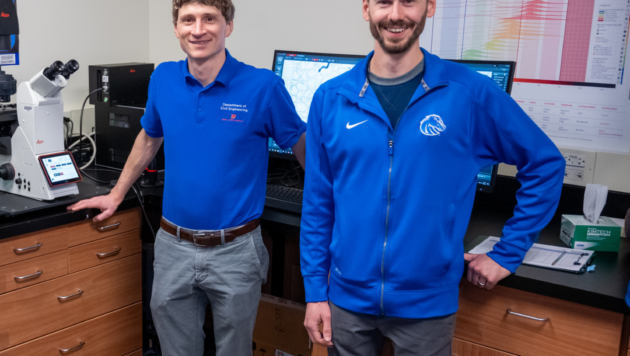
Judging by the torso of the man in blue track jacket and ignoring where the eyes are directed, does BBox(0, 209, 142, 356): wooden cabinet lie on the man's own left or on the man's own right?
on the man's own right

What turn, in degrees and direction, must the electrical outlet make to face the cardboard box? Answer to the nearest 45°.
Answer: approximately 45° to its right

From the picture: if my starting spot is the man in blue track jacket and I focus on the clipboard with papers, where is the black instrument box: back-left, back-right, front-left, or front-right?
back-left

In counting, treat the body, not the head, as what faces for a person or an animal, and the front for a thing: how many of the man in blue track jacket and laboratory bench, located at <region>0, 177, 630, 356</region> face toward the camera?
2

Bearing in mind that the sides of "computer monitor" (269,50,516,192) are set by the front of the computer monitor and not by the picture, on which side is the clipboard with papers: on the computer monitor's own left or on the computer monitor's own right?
on the computer monitor's own left

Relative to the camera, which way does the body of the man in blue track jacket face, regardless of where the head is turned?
toward the camera

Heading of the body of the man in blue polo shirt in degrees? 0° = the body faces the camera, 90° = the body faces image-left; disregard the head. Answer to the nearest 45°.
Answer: approximately 0°

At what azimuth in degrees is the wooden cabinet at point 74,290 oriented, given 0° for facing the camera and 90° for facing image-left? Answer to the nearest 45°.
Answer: approximately 315°

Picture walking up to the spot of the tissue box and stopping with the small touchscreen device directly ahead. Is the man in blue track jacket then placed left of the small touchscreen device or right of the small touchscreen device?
left

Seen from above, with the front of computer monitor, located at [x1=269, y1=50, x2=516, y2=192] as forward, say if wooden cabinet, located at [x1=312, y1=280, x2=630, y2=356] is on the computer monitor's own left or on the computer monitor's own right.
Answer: on the computer monitor's own left

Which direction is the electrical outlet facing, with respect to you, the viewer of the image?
facing the viewer and to the left of the viewer

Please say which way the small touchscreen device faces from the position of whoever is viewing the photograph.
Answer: facing the viewer and to the right of the viewer

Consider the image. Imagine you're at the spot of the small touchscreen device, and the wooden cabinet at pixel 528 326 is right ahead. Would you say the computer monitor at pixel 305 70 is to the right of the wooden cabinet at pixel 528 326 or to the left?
left
